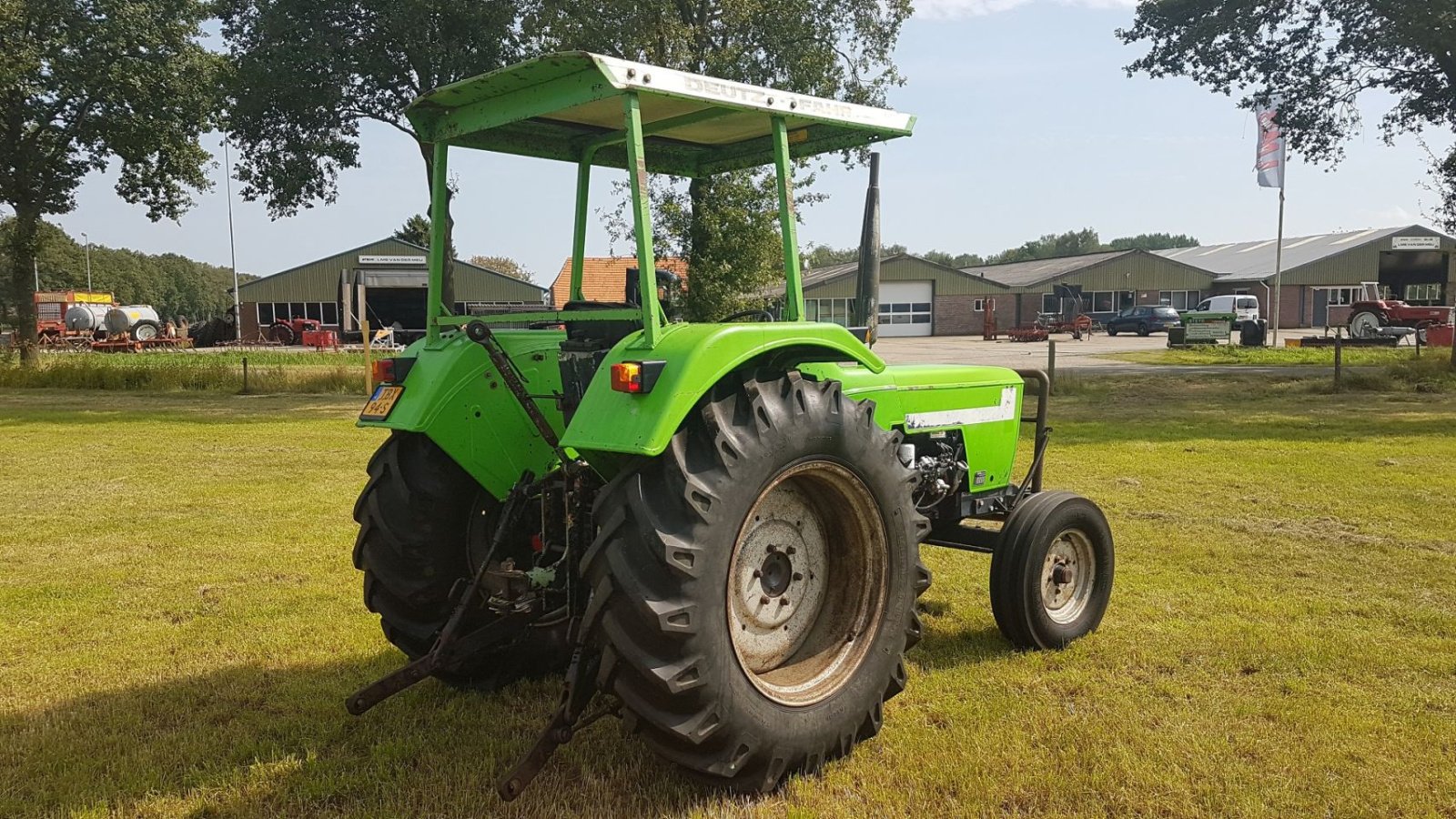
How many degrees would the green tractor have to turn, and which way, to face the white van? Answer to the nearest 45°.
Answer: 0° — it already faces it

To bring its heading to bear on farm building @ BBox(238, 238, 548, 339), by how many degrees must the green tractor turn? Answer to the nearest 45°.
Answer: approximately 45° to its left

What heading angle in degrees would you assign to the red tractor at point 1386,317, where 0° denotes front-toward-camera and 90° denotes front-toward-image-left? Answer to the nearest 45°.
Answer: approximately 270°

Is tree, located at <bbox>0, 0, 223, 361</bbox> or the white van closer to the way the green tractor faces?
the white van

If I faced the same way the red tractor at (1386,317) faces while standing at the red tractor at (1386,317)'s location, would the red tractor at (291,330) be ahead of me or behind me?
behind

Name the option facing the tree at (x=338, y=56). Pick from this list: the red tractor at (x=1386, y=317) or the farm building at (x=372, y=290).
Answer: the farm building

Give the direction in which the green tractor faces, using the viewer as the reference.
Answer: facing away from the viewer and to the right of the viewer

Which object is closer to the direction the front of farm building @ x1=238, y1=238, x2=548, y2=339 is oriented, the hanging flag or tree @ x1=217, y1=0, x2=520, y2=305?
the tree

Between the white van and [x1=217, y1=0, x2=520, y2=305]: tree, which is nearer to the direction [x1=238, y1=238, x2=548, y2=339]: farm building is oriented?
the tree

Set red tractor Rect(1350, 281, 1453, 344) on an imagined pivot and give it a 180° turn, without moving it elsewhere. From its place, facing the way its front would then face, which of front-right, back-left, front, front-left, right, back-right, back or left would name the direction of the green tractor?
left

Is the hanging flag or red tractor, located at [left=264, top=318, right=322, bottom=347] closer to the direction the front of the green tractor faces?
the hanging flag

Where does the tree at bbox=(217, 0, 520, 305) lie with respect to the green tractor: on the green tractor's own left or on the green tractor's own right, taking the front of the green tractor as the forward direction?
on the green tractor's own left

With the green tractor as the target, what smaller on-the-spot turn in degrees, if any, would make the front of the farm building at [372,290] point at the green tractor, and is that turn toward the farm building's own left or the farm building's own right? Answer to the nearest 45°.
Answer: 0° — it already faces it

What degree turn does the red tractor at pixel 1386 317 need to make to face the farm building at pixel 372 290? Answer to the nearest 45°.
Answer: approximately 180°

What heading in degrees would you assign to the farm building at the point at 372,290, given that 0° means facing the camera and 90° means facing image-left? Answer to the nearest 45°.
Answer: approximately 0°

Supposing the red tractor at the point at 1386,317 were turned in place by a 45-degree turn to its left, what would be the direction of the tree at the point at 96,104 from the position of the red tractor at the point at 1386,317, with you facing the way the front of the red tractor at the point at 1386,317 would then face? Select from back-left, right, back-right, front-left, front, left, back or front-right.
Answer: back
